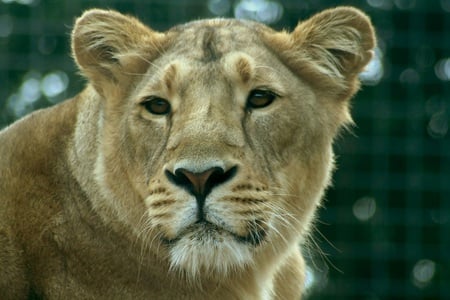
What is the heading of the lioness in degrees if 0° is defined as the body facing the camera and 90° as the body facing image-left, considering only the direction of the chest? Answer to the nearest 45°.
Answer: approximately 315°
